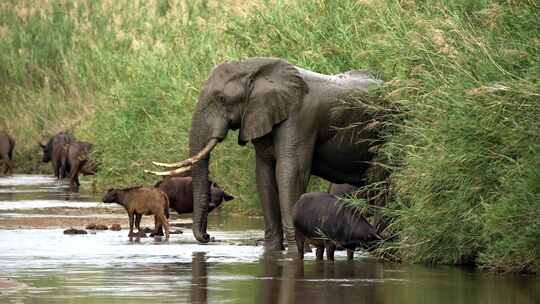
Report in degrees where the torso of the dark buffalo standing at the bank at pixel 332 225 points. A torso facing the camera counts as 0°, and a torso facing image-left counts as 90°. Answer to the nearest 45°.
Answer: approximately 270°

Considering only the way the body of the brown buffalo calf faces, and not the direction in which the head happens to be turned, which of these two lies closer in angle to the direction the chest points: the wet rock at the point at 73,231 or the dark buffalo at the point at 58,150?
the wet rock

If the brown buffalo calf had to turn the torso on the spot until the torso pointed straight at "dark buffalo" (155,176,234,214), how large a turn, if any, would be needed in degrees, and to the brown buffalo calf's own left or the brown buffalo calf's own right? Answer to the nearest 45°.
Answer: approximately 90° to the brown buffalo calf's own right

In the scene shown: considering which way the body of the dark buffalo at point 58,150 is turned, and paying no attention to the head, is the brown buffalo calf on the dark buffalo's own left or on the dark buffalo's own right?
on the dark buffalo's own left

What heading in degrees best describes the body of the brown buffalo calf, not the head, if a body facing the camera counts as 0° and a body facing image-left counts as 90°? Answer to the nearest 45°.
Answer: approximately 90°
